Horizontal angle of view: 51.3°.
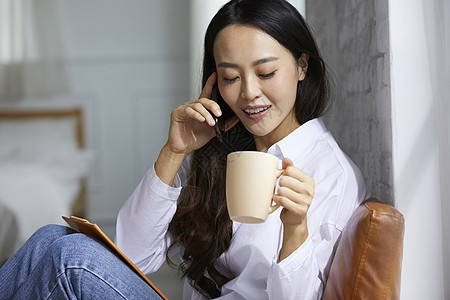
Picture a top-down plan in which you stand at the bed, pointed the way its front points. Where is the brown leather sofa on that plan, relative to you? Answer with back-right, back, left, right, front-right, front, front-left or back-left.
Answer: front

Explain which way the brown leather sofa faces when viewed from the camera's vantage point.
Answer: facing the viewer and to the left of the viewer

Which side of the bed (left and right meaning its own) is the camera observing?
front

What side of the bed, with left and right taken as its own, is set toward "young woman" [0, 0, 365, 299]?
front

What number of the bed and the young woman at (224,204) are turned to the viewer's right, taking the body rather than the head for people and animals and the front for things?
0

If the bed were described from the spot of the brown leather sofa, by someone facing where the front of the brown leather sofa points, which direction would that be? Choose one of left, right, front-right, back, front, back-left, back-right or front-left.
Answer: right

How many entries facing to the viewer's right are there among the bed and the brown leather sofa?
0
